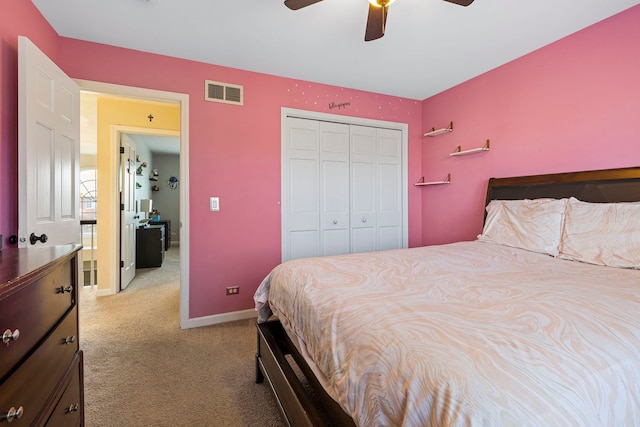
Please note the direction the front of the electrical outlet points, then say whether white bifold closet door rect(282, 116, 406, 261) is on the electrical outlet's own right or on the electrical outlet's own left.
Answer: on the electrical outlet's own left

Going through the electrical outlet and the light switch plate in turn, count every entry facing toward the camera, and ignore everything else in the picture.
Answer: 2

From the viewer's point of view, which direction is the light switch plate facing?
toward the camera

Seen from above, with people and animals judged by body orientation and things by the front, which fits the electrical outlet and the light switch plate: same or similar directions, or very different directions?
same or similar directions

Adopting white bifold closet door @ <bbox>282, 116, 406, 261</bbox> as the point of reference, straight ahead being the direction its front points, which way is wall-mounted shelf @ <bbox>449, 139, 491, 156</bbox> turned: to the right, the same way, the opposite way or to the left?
to the right

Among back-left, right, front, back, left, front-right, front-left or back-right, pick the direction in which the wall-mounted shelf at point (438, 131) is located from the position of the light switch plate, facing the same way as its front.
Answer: left

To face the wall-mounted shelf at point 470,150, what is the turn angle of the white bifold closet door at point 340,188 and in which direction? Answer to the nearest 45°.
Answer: approximately 45° to its left

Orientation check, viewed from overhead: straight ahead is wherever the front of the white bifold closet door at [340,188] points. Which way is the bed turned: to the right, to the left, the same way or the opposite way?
to the right

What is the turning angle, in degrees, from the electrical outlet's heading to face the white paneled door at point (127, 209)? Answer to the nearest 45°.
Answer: approximately 135° to its right

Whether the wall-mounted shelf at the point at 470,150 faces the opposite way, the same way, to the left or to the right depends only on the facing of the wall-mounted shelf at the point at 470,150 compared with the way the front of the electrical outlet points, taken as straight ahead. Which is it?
to the right

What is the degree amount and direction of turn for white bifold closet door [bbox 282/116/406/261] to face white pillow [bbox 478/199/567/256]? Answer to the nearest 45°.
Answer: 0° — it already faces it

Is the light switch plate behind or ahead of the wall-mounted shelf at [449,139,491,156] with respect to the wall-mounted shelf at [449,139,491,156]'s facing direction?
ahead

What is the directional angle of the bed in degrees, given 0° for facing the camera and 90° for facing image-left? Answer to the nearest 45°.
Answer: approximately 45°

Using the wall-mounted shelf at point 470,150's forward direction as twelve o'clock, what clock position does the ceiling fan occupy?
The ceiling fan is roughly at 11 o'clock from the wall-mounted shelf.

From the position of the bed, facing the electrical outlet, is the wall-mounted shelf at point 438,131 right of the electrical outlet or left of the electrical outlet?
right

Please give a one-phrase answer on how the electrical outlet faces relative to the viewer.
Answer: facing the viewer

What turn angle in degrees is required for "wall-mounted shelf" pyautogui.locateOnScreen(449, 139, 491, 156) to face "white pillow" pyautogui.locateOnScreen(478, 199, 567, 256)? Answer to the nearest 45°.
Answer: approximately 90° to its left

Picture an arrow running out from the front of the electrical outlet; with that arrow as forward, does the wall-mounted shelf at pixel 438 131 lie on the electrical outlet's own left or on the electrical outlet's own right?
on the electrical outlet's own left
